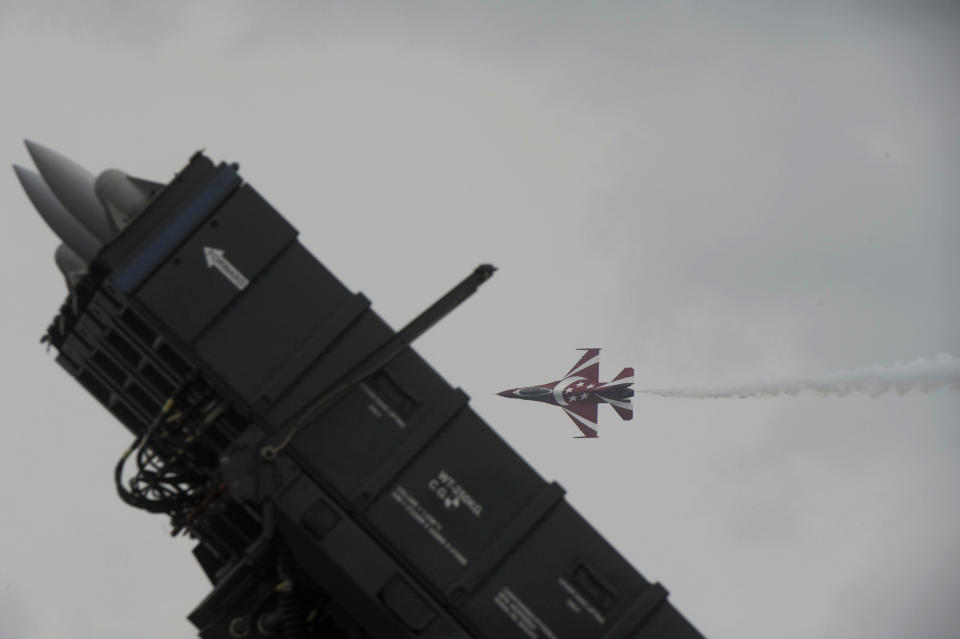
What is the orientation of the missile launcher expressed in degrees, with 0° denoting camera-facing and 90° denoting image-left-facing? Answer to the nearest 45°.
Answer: approximately 90°

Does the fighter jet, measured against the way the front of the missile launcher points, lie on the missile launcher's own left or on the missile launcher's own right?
on the missile launcher's own right
